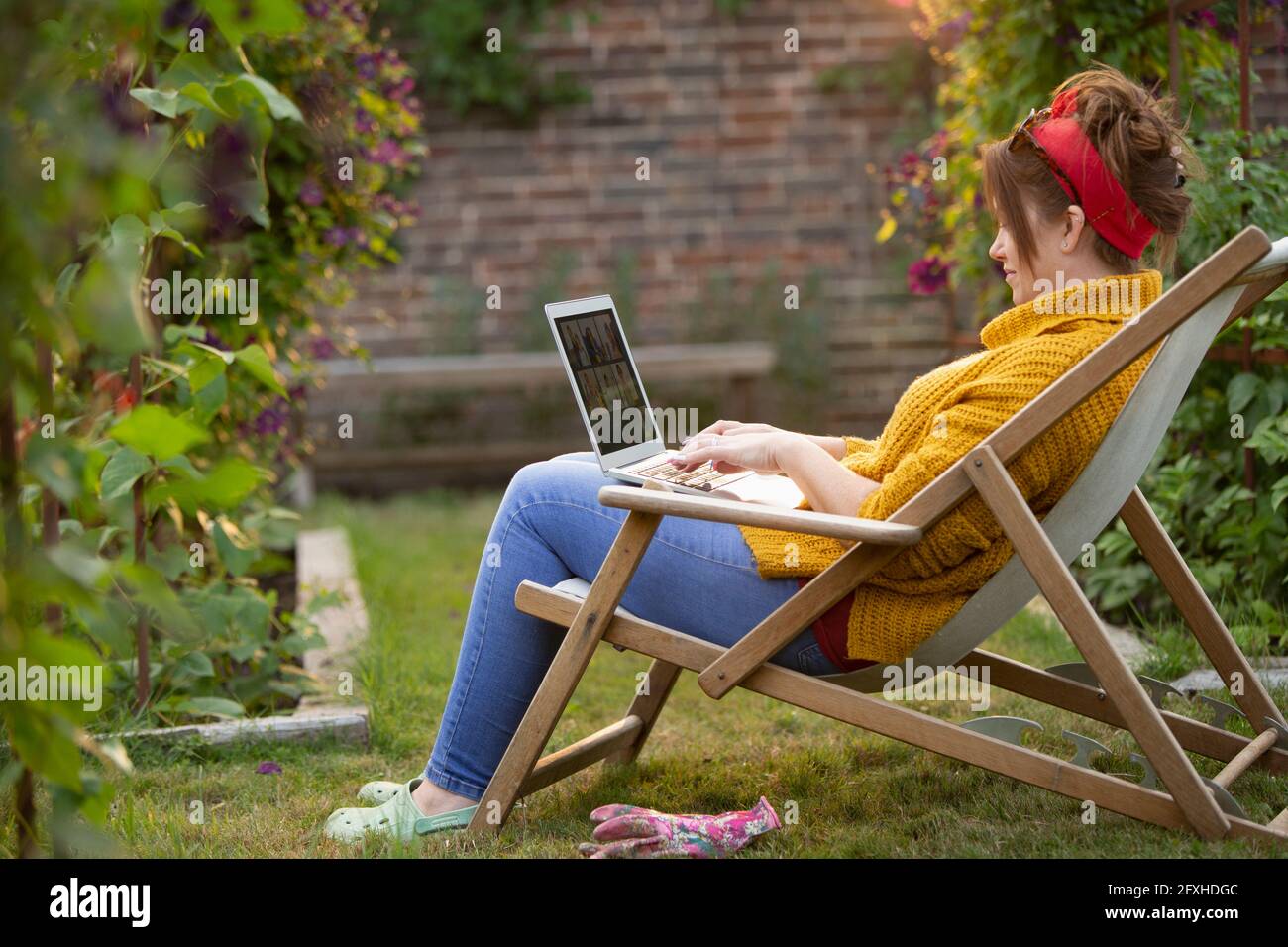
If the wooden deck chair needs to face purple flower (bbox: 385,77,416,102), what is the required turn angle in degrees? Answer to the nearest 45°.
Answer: approximately 45° to its right

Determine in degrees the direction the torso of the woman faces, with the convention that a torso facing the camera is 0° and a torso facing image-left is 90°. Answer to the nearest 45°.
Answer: approximately 90°

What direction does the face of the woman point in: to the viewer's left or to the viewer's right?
to the viewer's left

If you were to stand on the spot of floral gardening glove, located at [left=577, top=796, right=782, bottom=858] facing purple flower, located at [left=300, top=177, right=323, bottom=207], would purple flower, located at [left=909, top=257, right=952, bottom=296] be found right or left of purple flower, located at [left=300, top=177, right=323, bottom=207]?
right

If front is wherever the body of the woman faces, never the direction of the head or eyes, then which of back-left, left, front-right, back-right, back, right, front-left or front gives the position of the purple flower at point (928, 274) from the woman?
right

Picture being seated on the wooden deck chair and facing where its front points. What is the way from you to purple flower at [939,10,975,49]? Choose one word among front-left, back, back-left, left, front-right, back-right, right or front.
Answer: right

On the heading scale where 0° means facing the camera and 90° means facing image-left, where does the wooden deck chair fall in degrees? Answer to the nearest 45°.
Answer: approximately 90°

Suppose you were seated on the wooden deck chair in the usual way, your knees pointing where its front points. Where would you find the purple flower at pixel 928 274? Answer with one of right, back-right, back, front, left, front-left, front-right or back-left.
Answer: right
